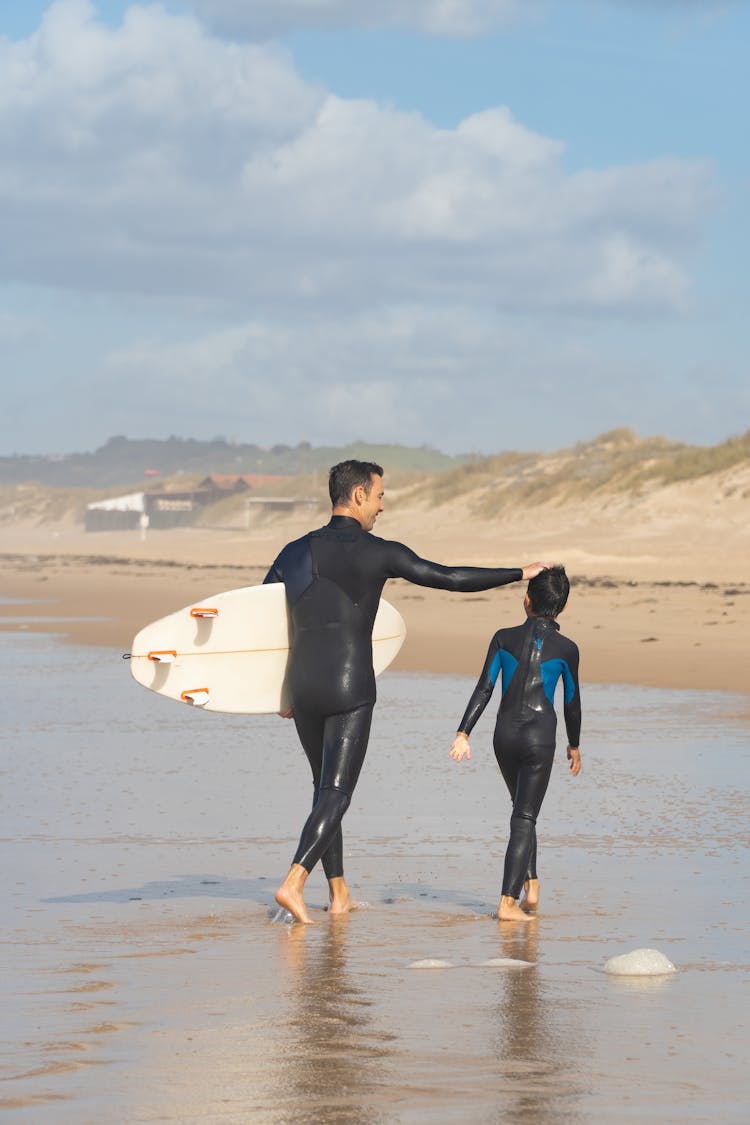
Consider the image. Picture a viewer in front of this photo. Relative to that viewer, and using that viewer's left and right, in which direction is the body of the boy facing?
facing away from the viewer

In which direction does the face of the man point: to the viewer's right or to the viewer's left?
to the viewer's right

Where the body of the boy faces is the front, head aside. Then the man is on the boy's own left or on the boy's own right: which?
on the boy's own left
